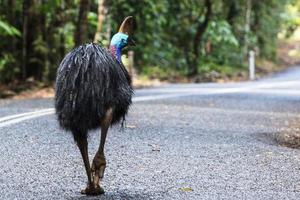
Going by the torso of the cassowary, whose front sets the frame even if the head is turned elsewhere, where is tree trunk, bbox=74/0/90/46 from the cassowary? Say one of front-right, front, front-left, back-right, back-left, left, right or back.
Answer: front-left

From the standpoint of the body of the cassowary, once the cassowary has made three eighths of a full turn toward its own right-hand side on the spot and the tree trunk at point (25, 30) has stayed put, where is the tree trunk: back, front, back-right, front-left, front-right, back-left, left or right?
back

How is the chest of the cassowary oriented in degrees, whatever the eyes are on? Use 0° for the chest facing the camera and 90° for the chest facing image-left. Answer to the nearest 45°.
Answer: approximately 225°
